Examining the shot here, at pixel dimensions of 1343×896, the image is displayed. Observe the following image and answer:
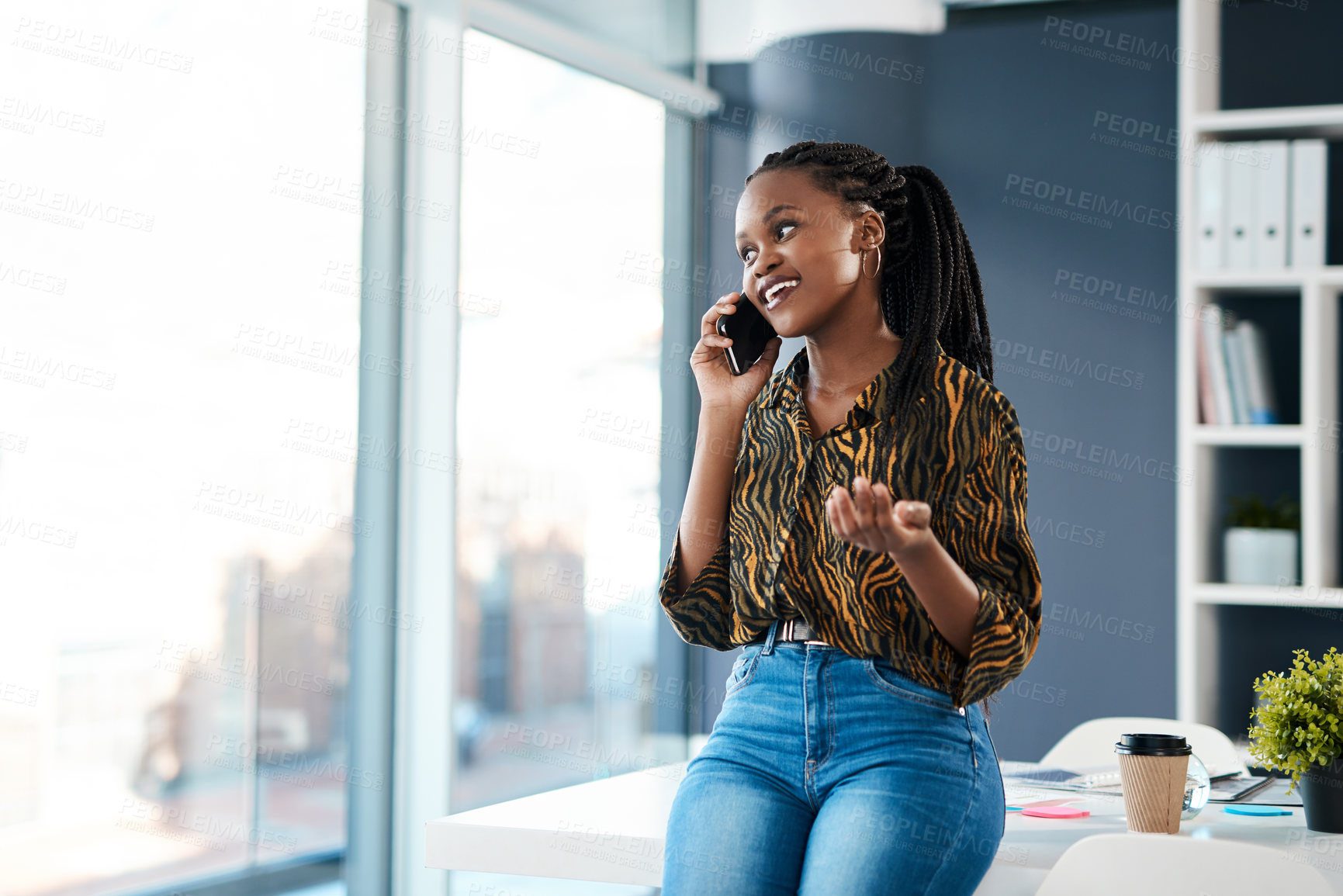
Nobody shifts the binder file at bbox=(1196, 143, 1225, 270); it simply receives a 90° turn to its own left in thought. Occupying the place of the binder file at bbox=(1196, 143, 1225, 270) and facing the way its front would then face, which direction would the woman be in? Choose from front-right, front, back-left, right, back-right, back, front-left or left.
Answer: right

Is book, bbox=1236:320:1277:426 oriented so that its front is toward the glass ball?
yes

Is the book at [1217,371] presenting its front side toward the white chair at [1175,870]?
yes

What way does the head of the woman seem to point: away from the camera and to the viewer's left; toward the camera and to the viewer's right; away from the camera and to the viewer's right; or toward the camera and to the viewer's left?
toward the camera and to the viewer's left

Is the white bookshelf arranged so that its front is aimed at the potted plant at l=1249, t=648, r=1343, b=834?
yes

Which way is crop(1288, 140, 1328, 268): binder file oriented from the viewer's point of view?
toward the camera

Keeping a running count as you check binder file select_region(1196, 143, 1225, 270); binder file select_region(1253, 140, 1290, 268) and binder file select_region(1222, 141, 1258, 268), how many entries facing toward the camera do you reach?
3

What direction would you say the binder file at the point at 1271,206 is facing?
toward the camera

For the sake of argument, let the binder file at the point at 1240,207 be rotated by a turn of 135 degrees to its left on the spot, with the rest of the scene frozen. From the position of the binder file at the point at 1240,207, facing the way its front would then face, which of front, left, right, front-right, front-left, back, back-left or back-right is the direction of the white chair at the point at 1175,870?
back-right

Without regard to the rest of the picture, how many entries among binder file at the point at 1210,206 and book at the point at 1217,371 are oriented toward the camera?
2

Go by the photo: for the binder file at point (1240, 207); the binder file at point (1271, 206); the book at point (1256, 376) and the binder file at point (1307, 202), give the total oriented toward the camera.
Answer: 4
